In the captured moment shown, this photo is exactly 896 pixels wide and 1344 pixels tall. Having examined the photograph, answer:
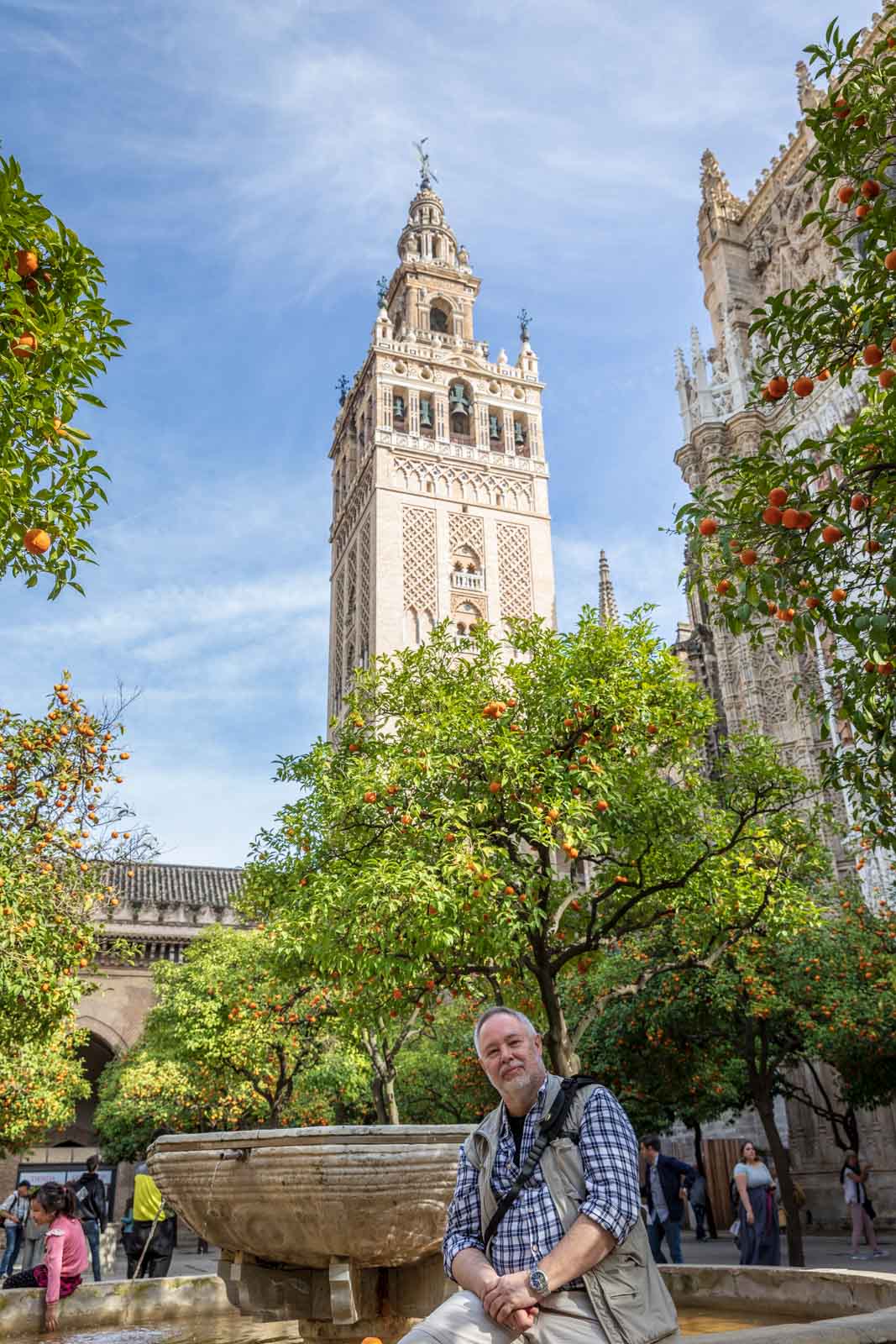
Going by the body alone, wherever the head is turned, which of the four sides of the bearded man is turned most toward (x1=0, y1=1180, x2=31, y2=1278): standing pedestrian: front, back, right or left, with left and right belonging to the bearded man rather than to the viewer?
right

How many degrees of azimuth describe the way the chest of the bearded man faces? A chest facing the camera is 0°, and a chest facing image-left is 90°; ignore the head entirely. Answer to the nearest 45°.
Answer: approximately 45°

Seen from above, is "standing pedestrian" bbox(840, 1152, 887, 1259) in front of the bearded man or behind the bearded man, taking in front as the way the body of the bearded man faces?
behind

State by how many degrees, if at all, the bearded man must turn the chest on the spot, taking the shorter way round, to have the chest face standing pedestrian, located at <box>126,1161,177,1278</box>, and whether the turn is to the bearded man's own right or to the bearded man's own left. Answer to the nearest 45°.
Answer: approximately 90° to the bearded man's own right
